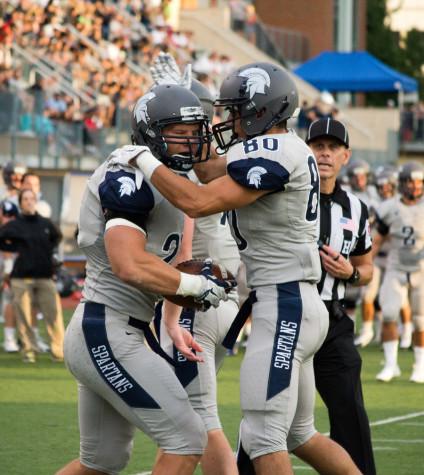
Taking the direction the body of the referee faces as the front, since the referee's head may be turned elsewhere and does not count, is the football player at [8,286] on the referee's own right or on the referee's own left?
on the referee's own right

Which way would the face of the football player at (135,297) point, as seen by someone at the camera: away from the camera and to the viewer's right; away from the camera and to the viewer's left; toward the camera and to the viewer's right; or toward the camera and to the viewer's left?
toward the camera and to the viewer's right

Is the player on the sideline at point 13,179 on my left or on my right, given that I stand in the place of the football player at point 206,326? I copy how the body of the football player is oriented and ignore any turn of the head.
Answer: on my right

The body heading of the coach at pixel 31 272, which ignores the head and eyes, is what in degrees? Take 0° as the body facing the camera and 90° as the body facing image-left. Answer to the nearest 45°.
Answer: approximately 0°
